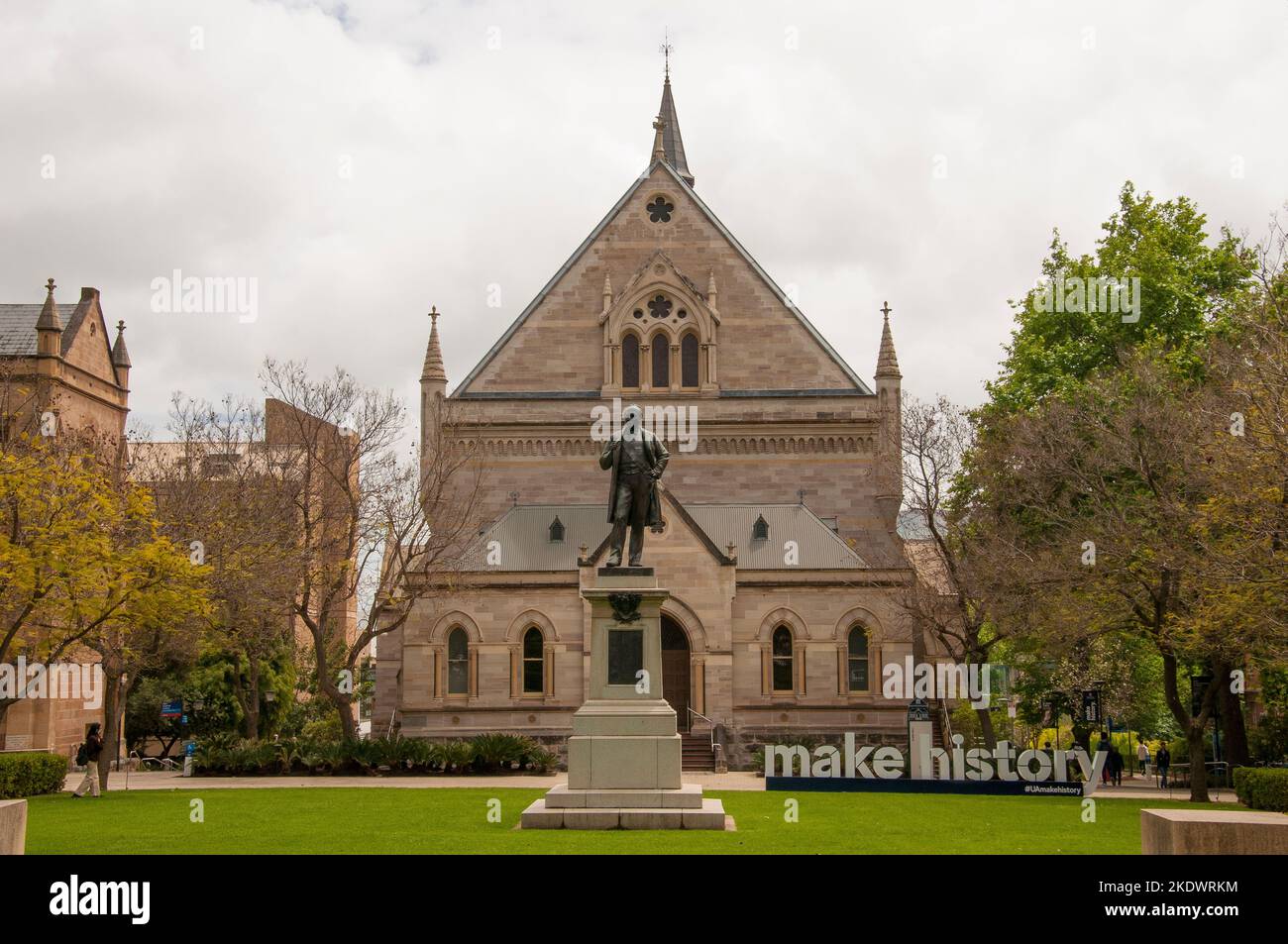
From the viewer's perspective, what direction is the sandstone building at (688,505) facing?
toward the camera

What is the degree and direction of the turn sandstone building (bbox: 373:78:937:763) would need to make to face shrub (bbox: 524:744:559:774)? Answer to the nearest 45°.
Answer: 0° — it already faces it

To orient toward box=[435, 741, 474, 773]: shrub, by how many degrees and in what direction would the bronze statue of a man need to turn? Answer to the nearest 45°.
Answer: approximately 180°

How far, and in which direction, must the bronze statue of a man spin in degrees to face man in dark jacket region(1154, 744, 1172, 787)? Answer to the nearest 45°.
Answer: approximately 135° to its left

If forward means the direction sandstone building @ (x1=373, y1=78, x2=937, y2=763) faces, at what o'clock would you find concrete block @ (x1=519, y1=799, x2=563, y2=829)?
The concrete block is roughly at 12 o'clock from the sandstone building.

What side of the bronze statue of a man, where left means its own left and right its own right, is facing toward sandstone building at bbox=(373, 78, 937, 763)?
back
